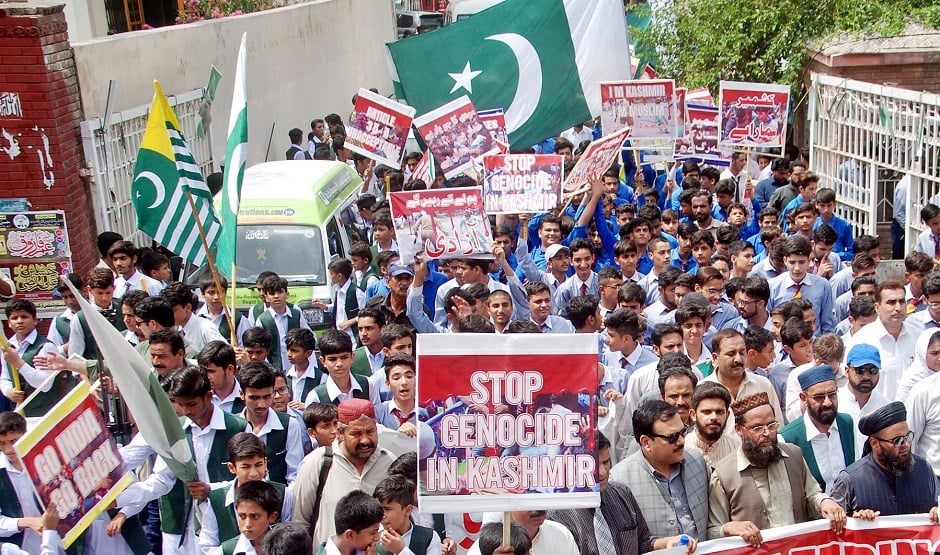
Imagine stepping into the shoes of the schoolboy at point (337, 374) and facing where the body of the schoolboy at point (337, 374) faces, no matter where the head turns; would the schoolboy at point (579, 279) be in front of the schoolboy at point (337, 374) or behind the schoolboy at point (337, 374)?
behind

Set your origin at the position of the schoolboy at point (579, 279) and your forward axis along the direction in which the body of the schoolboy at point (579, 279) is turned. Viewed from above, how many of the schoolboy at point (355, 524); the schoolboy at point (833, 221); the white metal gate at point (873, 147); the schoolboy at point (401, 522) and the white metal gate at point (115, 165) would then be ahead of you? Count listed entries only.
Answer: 2

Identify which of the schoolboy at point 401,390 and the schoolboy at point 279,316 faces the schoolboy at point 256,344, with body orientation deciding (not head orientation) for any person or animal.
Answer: the schoolboy at point 279,316

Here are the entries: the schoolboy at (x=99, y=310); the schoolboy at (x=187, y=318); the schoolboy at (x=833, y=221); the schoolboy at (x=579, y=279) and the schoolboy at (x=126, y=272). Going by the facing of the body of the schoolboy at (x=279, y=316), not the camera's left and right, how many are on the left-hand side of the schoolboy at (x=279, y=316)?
2

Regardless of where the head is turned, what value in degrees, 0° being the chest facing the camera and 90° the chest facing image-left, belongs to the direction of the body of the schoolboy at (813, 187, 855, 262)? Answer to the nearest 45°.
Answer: approximately 45°

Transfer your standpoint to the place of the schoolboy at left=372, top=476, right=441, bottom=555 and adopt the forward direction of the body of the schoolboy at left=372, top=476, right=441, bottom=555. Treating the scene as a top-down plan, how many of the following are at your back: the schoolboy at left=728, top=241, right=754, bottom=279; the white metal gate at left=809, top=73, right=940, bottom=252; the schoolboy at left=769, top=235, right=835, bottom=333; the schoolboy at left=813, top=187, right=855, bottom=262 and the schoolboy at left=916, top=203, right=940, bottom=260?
5

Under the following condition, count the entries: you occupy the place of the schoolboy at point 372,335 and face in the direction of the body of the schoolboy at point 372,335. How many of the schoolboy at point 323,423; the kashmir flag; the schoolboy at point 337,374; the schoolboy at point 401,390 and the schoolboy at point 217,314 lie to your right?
2

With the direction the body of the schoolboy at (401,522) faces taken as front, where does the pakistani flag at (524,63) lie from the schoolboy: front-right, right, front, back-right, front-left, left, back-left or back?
back-right

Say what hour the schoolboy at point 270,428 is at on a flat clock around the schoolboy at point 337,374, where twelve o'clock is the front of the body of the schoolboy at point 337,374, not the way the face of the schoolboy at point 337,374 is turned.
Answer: the schoolboy at point 270,428 is roughly at 1 o'clock from the schoolboy at point 337,374.

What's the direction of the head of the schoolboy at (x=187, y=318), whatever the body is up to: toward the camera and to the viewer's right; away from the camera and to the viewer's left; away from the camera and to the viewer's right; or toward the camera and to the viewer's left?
toward the camera and to the viewer's left

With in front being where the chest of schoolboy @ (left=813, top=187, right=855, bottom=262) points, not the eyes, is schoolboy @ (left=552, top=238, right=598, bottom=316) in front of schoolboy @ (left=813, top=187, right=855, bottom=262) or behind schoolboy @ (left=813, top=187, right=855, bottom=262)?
in front

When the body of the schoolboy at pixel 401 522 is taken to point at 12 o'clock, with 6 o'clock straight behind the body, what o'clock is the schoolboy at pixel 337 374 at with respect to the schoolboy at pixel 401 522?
the schoolboy at pixel 337 374 is roughly at 4 o'clock from the schoolboy at pixel 401 522.

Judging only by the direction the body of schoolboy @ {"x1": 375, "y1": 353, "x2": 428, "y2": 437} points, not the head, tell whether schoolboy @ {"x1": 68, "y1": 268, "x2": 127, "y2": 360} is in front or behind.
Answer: behind

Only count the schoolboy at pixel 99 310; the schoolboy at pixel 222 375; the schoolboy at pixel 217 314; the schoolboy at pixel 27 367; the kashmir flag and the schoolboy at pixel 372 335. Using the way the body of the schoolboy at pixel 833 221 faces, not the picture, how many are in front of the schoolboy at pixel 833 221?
6
